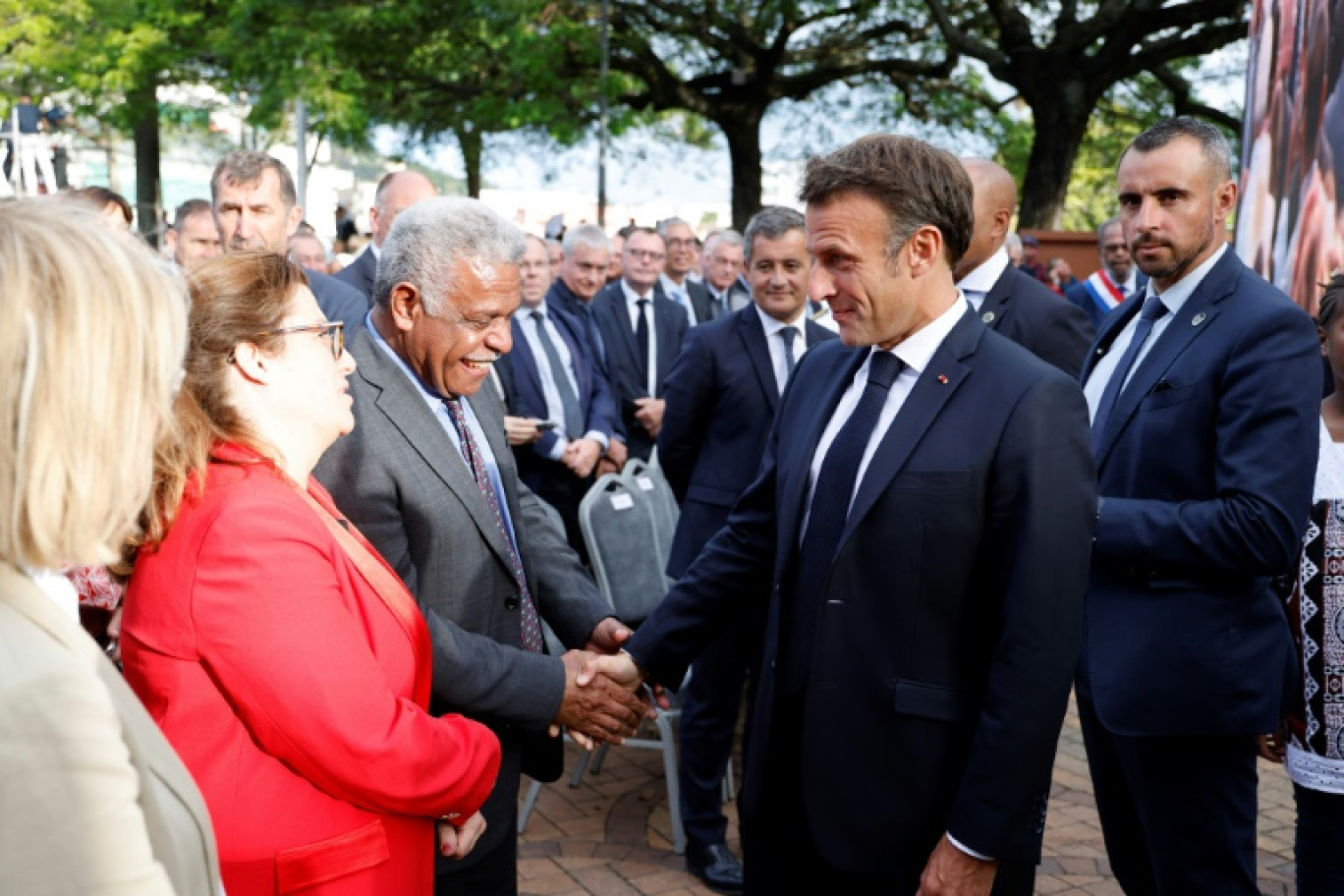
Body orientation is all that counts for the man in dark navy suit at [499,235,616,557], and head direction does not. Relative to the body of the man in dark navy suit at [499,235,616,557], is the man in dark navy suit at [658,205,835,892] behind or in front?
in front

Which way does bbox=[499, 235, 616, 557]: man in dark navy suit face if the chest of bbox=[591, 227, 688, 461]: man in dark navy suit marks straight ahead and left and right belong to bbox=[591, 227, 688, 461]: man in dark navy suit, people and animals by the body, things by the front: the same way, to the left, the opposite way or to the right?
the same way

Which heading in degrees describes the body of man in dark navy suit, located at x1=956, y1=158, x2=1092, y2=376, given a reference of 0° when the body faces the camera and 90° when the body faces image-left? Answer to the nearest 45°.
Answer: approximately 45°

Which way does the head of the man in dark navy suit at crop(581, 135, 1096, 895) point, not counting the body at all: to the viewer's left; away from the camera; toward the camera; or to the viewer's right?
to the viewer's left

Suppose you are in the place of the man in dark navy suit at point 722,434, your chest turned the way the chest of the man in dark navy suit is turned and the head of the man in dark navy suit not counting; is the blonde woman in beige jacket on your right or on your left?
on your right

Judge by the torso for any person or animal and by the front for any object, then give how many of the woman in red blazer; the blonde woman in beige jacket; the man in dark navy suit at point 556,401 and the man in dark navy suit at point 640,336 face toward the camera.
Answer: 2

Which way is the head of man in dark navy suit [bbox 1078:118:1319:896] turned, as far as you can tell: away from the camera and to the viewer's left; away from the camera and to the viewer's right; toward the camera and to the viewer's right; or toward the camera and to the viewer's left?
toward the camera and to the viewer's left

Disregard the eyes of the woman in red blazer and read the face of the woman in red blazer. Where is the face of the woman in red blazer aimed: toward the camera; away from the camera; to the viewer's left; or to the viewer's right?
to the viewer's right

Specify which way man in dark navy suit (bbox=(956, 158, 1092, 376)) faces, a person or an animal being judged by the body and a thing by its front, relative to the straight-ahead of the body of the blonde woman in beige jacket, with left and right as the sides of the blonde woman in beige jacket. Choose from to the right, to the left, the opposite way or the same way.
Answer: the opposite way

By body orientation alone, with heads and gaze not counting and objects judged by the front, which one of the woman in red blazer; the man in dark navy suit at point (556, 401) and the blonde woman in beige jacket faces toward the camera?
the man in dark navy suit

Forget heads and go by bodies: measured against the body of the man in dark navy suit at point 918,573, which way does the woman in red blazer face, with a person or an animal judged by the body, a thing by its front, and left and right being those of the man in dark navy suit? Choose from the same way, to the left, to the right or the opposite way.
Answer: the opposite way

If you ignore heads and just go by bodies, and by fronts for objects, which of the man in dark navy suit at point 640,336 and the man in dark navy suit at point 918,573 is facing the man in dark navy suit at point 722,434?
the man in dark navy suit at point 640,336

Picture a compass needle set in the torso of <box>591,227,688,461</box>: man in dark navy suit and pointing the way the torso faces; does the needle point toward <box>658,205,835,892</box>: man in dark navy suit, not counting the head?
yes

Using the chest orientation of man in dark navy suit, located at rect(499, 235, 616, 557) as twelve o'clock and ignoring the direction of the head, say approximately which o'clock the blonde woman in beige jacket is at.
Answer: The blonde woman in beige jacket is roughly at 12 o'clock from the man in dark navy suit.

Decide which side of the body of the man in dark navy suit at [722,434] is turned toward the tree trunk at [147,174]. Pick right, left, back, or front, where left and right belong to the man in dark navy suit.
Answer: back

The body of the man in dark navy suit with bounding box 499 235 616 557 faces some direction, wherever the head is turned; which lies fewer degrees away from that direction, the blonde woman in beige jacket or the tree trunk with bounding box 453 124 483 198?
the blonde woman in beige jacket

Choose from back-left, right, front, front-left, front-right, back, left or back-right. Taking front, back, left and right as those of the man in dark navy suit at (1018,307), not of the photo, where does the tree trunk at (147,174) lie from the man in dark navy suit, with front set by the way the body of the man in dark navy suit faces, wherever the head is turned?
right

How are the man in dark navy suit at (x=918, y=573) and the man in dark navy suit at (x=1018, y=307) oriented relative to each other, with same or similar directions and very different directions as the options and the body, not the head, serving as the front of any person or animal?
same or similar directions

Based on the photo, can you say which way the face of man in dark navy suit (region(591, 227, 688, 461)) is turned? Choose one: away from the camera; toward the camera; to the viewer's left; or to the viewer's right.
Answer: toward the camera

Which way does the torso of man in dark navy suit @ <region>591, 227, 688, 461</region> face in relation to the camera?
toward the camera
